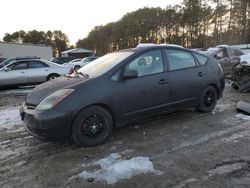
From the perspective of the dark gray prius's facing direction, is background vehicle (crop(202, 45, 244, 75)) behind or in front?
behind

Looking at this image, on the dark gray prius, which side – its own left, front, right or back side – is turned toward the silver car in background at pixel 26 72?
right

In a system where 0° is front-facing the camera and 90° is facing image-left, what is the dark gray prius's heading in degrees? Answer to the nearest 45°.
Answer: approximately 45°

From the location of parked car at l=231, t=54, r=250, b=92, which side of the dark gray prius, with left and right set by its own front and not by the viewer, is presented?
back
